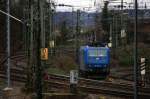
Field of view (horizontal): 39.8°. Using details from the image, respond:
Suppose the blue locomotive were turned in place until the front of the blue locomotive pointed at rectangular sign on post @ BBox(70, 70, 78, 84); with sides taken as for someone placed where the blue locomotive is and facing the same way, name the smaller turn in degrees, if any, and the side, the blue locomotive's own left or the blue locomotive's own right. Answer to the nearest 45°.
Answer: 0° — it already faces it

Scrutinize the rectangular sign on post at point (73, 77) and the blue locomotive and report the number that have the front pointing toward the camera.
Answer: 2

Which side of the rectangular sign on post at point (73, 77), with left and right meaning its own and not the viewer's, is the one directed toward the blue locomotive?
back

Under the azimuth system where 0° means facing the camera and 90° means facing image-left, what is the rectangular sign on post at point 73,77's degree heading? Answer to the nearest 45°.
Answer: approximately 0°

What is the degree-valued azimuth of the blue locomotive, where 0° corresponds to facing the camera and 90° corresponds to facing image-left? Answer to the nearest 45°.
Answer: approximately 0°
